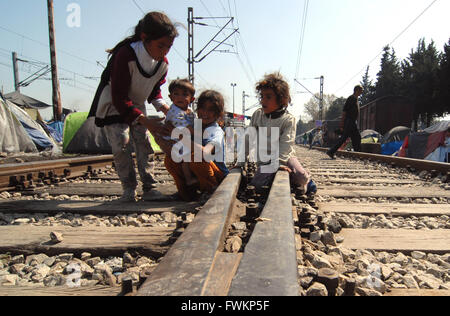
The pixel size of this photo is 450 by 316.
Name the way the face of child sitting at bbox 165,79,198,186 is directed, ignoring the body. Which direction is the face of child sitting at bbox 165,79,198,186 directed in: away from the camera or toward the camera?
toward the camera

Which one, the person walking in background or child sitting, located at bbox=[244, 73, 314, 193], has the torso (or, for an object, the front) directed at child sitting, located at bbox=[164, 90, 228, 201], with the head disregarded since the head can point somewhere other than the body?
child sitting, located at bbox=[244, 73, 314, 193]

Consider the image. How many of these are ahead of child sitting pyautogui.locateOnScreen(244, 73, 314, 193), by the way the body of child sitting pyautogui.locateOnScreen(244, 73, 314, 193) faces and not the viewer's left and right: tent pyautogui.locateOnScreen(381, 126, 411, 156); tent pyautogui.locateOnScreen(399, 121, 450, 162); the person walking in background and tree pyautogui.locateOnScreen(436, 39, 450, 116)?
0

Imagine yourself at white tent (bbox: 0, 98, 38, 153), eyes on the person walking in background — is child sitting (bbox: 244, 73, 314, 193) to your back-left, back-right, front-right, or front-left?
front-right

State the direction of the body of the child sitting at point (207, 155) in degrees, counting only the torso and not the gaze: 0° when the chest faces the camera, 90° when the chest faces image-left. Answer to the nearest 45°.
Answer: approximately 45°

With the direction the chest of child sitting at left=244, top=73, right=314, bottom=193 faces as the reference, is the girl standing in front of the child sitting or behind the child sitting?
in front

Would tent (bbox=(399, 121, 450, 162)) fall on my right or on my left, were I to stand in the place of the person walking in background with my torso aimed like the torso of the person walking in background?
on my left

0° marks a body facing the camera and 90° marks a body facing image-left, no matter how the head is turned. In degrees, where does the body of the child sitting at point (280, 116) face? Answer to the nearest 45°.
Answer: approximately 45°

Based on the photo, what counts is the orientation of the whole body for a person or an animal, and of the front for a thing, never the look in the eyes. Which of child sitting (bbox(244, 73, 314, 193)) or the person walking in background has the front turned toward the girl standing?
the child sitting

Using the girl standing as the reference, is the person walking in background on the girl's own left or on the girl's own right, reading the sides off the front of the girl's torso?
on the girl's own left

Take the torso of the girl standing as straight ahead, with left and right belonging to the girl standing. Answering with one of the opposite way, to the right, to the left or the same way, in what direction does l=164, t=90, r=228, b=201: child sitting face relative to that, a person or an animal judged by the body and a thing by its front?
to the right

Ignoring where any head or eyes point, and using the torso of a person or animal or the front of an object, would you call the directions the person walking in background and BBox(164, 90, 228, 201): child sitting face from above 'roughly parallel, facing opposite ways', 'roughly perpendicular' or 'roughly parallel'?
roughly perpendicular

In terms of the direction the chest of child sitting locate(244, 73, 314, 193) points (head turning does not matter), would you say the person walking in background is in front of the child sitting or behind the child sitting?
behind
